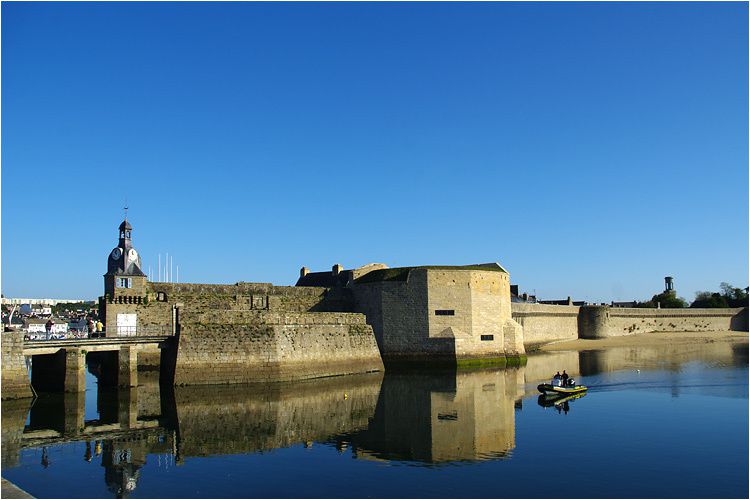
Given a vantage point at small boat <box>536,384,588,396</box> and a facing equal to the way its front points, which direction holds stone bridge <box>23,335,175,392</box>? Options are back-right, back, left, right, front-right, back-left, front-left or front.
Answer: front

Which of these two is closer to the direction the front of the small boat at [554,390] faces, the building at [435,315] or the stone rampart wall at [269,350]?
the stone rampart wall

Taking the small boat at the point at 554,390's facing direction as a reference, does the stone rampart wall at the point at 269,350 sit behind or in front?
in front

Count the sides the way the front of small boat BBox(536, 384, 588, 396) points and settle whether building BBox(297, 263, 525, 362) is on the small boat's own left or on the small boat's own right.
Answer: on the small boat's own right

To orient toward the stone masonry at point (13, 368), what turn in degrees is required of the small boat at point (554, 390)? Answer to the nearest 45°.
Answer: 0° — it already faces it

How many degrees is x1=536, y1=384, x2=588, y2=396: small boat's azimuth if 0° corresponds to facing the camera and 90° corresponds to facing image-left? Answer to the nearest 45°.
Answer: approximately 90°
